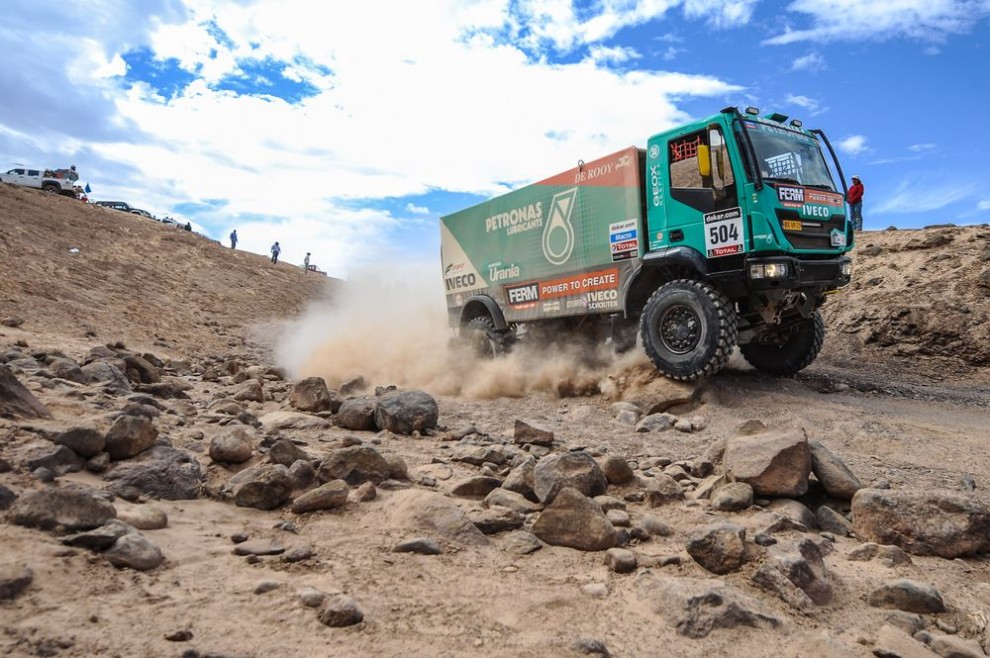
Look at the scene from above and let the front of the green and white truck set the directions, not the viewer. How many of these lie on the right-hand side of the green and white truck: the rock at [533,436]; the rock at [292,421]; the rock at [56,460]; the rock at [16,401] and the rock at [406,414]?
5

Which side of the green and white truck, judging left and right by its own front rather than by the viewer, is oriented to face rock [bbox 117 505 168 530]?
right

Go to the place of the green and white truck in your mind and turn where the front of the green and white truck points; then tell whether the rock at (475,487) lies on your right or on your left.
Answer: on your right

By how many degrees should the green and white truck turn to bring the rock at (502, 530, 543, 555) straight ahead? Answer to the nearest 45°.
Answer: approximately 45° to its right

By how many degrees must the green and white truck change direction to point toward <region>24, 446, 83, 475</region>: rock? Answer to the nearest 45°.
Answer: approximately 90° to its right

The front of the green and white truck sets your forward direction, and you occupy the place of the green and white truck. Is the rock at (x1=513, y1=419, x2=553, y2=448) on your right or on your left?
on your right

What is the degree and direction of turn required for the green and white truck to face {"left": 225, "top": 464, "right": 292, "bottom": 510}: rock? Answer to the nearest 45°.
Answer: approximately 90° to its right

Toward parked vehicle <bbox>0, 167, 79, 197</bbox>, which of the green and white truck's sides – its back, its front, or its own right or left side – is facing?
back

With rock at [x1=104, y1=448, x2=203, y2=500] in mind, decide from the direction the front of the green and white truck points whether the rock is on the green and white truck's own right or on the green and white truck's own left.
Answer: on the green and white truck's own right

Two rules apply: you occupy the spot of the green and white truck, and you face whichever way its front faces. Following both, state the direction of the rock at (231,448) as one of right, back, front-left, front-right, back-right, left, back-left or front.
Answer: right

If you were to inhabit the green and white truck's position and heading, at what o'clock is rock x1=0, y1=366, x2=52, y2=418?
The rock is roughly at 3 o'clock from the green and white truck.

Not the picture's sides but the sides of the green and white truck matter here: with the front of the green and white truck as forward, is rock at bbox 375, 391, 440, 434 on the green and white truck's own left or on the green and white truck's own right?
on the green and white truck's own right

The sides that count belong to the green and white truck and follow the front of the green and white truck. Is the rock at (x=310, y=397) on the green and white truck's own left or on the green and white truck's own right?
on the green and white truck's own right

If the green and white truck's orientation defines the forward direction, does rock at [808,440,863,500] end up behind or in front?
in front

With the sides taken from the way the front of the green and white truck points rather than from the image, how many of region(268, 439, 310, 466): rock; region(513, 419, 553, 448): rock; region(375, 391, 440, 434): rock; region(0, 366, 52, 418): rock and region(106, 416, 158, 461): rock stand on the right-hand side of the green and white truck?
5

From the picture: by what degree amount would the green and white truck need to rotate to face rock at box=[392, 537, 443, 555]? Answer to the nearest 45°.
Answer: approximately 45° to its right

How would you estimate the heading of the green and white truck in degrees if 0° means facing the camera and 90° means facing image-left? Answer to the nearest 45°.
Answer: approximately 315°

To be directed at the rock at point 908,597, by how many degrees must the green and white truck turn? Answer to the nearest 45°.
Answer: approximately 45° to its right

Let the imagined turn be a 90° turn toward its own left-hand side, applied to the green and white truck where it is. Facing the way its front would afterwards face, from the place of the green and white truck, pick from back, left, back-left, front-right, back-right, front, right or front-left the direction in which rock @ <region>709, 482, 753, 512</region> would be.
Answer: back-right

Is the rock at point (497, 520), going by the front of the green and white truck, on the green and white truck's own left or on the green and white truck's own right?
on the green and white truck's own right

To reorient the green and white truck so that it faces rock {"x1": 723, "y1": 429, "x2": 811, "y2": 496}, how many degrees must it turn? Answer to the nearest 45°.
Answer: approximately 45° to its right

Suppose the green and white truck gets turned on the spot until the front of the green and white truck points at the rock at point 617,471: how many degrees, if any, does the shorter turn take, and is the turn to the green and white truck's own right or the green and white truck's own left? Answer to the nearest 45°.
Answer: approximately 45° to the green and white truck's own right
